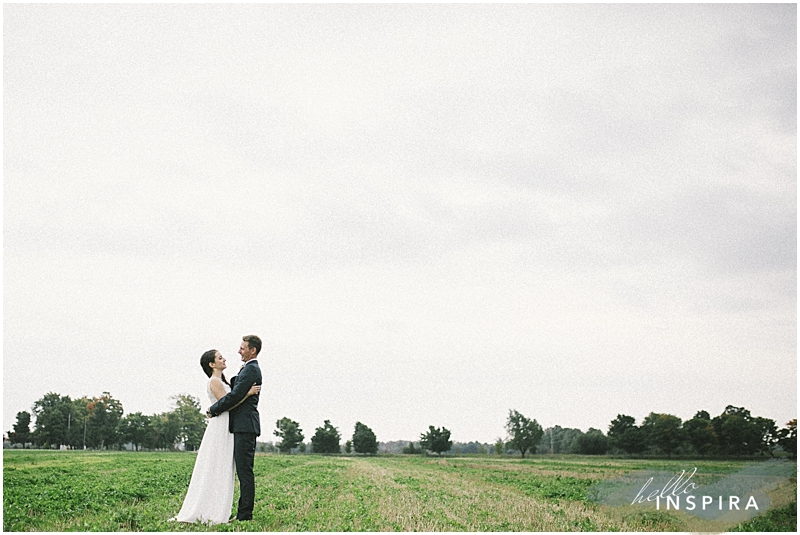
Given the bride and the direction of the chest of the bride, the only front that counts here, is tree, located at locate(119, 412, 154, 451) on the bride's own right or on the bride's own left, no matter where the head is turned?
on the bride's own left

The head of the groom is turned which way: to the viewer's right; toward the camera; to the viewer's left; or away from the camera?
to the viewer's left

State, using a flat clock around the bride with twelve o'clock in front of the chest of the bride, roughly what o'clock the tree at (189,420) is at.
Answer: The tree is roughly at 9 o'clock from the bride.

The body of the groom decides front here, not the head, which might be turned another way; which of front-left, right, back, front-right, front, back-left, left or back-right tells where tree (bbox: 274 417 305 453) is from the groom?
right

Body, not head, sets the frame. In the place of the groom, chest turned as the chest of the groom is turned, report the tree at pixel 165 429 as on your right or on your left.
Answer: on your right

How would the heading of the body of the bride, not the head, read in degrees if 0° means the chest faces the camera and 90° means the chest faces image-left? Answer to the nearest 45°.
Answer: approximately 270°

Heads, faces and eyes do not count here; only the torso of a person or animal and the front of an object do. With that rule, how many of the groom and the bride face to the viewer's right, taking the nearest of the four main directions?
1

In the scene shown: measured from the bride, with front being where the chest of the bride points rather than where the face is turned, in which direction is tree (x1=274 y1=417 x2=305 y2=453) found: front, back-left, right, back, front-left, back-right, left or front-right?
left

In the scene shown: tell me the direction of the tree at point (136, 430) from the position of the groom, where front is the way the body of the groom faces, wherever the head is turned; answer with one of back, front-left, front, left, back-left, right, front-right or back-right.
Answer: right

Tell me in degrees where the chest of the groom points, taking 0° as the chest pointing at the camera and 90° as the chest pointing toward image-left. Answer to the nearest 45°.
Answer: approximately 90°

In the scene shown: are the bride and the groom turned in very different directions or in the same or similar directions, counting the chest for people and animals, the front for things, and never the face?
very different directions

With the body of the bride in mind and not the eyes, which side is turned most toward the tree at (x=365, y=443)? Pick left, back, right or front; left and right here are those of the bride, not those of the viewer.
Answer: left

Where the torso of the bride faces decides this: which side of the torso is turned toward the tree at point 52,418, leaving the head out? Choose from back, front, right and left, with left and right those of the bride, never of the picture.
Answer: left
